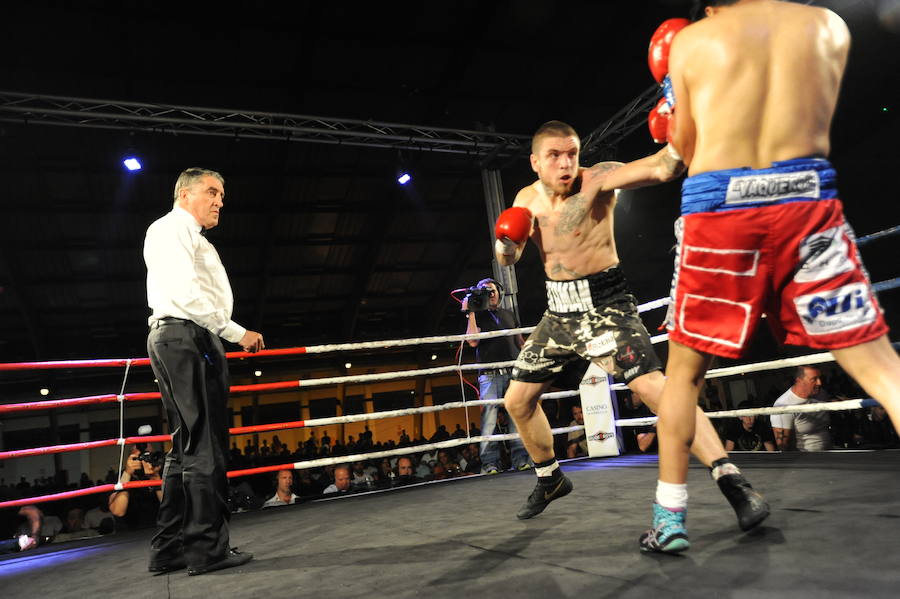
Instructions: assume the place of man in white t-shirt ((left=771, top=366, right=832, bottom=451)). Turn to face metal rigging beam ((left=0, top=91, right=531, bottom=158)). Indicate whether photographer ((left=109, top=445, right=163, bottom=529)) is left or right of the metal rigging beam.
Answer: left

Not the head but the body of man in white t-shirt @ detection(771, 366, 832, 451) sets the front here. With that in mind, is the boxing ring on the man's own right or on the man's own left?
on the man's own right

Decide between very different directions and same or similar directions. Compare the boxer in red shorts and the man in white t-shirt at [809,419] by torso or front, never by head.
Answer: very different directions

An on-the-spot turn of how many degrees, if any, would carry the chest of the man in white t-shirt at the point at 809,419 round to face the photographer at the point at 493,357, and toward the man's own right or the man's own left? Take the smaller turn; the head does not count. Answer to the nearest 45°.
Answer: approximately 135° to the man's own right

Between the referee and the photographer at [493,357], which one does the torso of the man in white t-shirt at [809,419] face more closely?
the referee

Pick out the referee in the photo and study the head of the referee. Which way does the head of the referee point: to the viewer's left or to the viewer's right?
to the viewer's right

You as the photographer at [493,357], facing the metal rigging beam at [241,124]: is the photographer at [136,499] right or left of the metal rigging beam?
left

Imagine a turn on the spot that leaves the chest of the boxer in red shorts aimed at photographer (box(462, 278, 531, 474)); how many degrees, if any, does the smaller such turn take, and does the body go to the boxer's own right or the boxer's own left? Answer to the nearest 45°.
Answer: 0° — they already face them

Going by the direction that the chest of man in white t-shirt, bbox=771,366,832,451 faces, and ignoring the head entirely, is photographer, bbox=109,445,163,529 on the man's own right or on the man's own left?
on the man's own right

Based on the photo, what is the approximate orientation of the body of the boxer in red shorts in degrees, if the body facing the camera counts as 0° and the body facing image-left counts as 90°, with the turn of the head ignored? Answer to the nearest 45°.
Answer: approximately 135°

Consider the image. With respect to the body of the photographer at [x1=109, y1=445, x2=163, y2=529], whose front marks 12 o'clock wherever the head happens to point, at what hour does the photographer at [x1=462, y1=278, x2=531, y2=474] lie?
the photographer at [x1=462, y1=278, x2=531, y2=474] is roughly at 11 o'clock from the photographer at [x1=109, y1=445, x2=163, y2=529].
